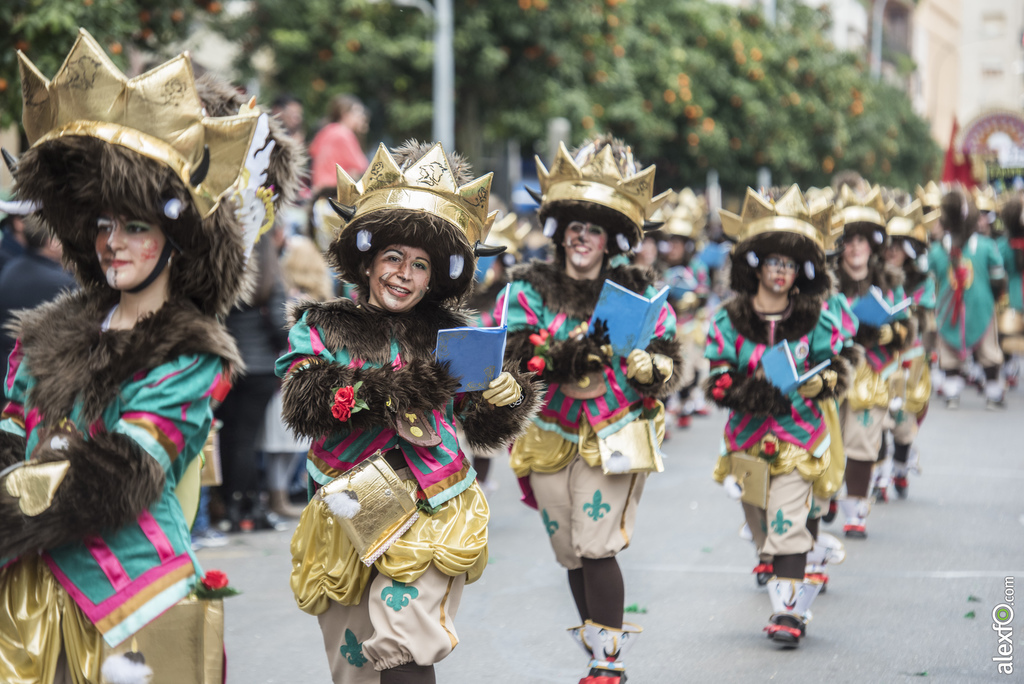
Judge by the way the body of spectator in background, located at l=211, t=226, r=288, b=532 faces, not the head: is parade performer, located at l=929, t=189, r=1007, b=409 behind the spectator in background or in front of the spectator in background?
in front

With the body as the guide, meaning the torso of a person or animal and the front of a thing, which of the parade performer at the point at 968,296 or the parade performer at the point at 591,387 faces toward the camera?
the parade performer at the point at 591,387

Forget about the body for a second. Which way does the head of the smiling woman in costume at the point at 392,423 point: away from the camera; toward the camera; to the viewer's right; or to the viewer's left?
toward the camera

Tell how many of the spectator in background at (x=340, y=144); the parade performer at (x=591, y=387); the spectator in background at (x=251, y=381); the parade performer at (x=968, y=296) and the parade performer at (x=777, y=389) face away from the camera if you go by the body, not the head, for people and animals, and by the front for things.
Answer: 1

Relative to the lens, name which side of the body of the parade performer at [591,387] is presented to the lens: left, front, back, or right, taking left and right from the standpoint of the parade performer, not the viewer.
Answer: front

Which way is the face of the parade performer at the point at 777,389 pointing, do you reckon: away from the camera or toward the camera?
toward the camera

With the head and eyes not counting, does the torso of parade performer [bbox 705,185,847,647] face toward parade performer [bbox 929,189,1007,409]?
no

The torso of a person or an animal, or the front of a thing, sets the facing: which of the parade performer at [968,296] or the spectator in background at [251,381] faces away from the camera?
the parade performer

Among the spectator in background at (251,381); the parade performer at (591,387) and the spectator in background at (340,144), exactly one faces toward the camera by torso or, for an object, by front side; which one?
the parade performer

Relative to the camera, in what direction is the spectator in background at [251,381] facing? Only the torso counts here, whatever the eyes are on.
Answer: to the viewer's right

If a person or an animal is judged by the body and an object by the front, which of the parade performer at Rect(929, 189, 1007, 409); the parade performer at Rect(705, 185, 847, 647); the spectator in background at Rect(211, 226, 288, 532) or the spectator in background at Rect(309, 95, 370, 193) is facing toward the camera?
the parade performer at Rect(705, 185, 847, 647)

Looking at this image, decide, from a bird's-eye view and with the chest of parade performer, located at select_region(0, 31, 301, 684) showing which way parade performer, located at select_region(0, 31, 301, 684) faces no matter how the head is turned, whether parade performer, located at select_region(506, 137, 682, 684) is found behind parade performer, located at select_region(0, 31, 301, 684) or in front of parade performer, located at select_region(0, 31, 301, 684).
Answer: behind

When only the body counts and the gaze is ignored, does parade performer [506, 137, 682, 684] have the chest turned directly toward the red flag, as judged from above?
no

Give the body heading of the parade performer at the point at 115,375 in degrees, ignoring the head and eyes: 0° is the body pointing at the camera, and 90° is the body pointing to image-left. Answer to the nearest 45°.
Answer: approximately 45°

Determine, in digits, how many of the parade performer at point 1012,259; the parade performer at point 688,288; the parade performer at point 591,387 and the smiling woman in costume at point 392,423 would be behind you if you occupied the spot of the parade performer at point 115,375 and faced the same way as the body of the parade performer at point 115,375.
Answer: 4

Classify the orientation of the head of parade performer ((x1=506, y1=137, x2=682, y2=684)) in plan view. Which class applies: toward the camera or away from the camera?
toward the camera

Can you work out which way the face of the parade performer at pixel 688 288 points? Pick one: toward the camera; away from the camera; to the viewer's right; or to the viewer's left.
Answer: toward the camera

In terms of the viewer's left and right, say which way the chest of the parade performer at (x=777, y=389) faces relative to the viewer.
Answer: facing the viewer
